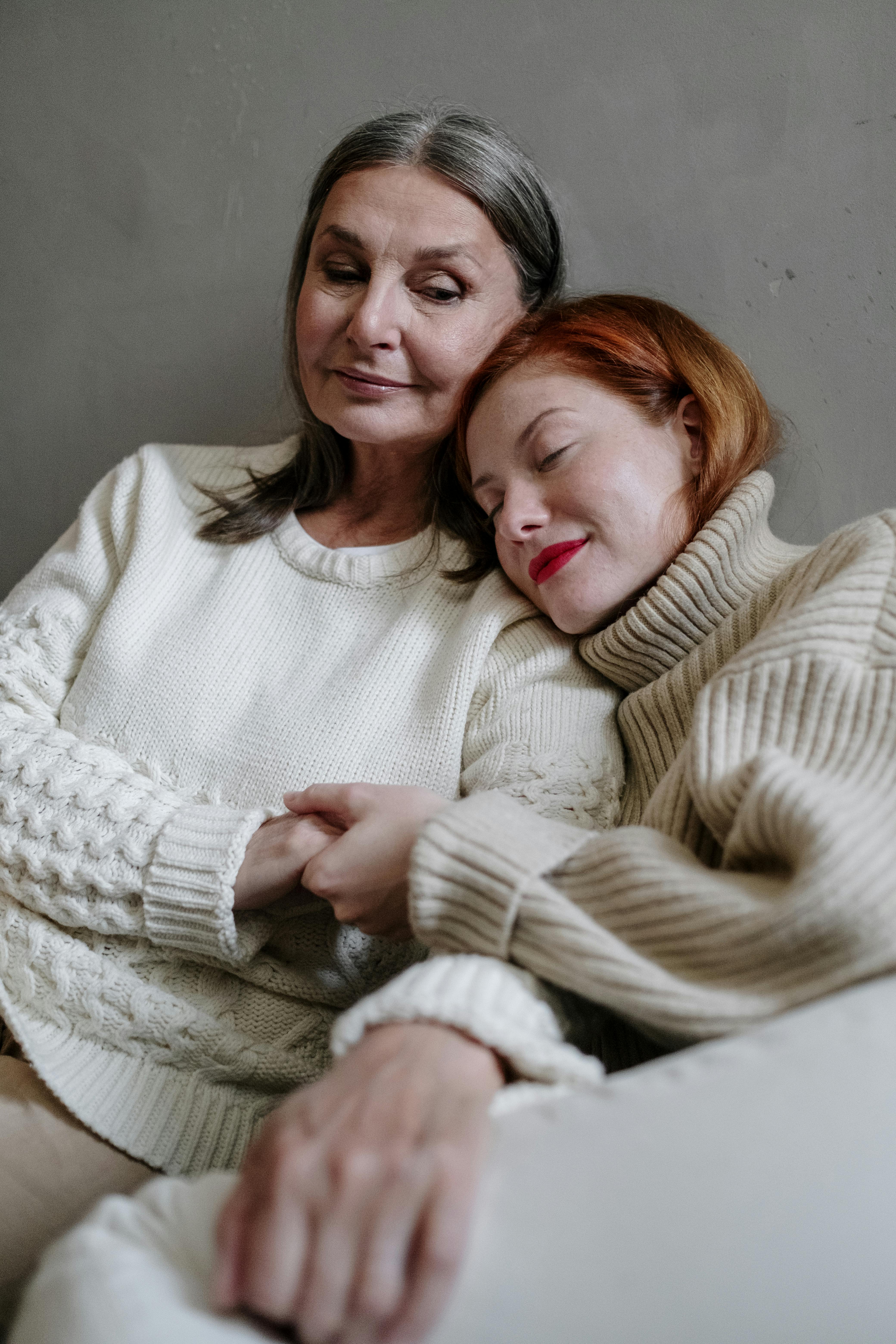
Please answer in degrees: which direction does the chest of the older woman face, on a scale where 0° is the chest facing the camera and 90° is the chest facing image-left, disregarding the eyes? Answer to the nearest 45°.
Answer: approximately 0°

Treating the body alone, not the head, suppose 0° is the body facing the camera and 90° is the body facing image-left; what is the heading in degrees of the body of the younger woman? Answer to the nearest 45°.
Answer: approximately 45°
